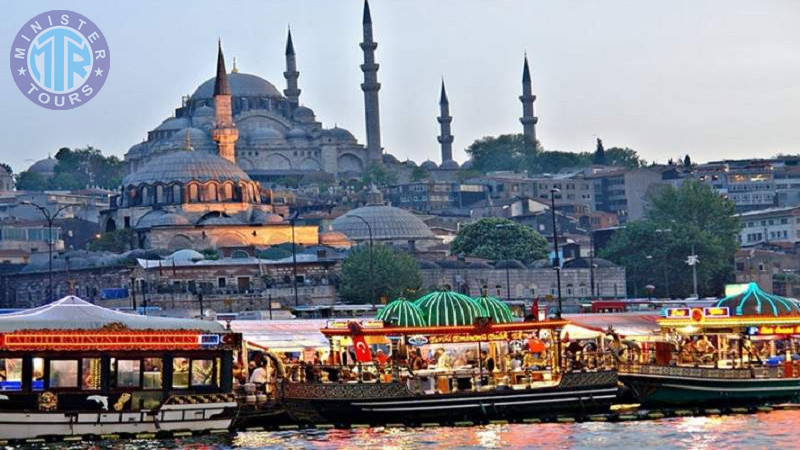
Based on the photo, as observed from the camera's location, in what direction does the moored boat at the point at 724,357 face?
facing to the left of the viewer

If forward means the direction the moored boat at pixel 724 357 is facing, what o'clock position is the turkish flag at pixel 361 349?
The turkish flag is roughly at 11 o'clock from the moored boat.
